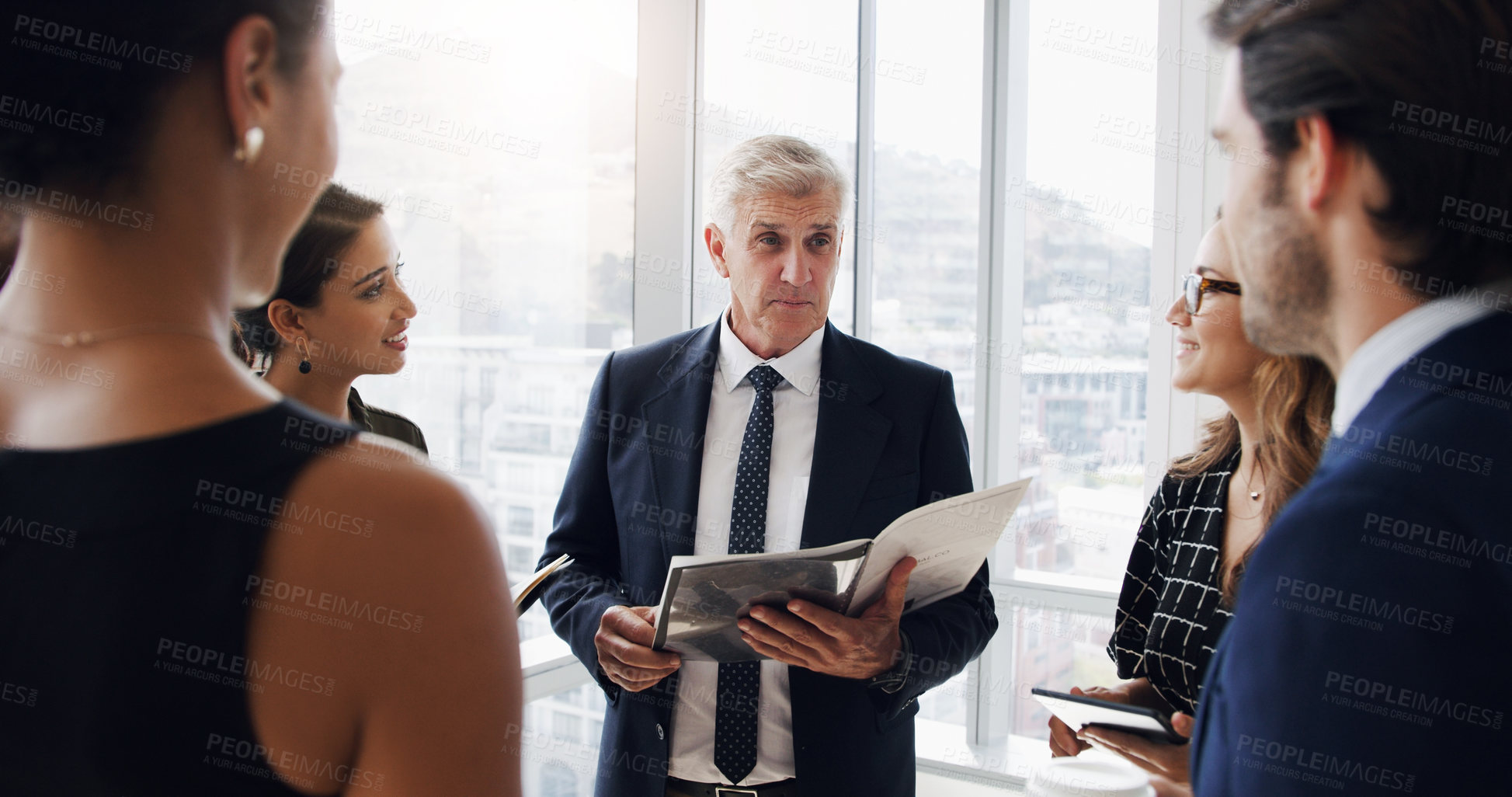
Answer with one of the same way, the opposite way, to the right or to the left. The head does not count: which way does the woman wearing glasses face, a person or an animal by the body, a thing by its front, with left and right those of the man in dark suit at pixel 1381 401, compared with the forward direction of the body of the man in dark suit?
to the left

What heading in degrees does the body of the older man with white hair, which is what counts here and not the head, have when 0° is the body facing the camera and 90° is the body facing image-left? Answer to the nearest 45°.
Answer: approximately 0°

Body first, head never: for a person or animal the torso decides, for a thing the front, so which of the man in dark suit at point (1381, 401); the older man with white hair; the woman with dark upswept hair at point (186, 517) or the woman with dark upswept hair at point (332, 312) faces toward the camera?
the older man with white hair

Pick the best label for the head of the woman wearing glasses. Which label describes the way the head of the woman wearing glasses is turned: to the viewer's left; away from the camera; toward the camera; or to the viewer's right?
to the viewer's left

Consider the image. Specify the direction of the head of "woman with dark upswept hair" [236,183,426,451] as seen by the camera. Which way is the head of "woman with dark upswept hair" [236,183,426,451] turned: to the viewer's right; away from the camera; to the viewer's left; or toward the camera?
to the viewer's right

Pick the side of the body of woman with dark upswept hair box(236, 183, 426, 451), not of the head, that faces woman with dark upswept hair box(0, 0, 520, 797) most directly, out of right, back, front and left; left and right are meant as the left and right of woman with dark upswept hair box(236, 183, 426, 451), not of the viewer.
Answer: right

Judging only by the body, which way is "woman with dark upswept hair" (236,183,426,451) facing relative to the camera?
to the viewer's right

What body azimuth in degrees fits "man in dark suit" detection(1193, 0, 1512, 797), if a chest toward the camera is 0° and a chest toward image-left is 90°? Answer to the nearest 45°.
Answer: approximately 135°

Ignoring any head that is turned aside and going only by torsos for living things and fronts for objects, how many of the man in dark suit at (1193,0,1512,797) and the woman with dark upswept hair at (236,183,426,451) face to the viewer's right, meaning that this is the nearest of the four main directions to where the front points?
1
